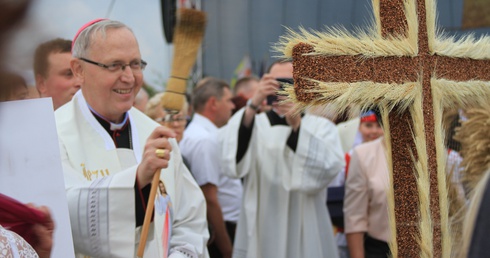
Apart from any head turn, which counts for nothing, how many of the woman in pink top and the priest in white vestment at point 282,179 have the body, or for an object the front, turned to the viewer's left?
0

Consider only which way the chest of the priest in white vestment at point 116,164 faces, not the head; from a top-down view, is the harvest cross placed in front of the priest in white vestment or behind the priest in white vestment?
in front

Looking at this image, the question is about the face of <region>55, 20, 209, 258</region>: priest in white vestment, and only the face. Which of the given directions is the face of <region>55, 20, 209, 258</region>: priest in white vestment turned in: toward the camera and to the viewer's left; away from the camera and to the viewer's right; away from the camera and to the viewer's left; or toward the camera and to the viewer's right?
toward the camera and to the viewer's right

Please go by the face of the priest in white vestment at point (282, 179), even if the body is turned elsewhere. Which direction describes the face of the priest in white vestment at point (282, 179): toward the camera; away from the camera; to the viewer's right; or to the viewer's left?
toward the camera

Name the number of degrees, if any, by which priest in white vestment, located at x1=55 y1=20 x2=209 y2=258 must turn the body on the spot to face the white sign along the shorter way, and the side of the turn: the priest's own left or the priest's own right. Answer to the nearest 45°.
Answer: approximately 45° to the priest's own right

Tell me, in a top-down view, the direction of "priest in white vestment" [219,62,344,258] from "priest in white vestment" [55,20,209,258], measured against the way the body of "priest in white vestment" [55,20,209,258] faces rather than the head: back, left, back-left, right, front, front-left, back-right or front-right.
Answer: left

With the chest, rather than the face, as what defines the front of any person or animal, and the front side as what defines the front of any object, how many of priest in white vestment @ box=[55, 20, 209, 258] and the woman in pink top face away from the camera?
0

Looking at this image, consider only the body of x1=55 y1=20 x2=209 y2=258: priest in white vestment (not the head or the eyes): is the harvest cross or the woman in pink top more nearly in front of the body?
the harvest cross

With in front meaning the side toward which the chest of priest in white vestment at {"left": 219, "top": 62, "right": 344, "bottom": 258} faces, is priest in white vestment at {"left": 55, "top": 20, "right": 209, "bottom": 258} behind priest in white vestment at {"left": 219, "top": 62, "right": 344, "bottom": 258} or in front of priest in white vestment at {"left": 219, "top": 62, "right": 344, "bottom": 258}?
in front

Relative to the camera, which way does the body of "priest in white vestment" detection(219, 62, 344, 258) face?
toward the camera
